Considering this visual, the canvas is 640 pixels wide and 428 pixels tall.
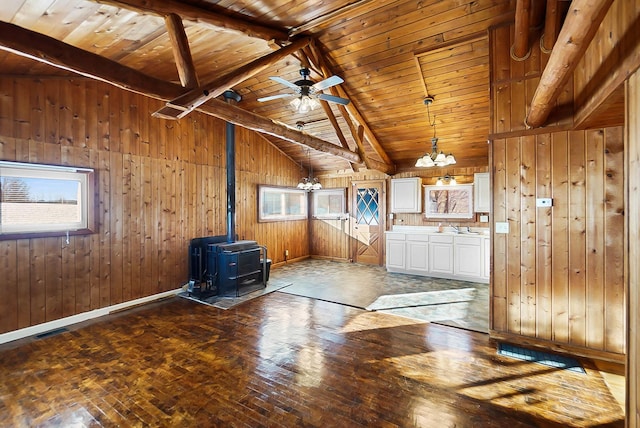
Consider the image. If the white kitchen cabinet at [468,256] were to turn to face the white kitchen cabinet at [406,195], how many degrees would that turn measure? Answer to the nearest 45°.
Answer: approximately 135° to its right

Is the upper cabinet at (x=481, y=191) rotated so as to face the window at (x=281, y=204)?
no

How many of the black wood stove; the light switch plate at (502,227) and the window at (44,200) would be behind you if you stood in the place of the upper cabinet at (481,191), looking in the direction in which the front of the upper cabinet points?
0

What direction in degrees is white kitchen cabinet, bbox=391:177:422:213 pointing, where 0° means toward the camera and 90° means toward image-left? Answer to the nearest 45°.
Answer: approximately 0°

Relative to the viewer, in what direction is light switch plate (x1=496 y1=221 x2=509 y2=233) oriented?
toward the camera

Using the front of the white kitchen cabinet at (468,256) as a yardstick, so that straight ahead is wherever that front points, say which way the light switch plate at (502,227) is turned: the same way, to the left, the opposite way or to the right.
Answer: the same way

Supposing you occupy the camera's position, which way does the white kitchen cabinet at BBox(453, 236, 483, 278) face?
facing the viewer

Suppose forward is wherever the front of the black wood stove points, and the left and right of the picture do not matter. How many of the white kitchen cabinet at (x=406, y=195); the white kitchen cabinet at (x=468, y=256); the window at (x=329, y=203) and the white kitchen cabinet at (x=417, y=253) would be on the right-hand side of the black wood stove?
0

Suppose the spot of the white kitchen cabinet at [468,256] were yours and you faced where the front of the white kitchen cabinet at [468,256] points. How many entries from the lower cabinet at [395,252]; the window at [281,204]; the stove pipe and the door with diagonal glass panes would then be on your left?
0

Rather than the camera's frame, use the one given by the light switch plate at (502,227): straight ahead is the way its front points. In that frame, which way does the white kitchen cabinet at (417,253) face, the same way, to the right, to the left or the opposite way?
the same way

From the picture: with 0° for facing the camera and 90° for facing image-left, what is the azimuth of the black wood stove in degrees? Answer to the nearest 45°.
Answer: approximately 315°

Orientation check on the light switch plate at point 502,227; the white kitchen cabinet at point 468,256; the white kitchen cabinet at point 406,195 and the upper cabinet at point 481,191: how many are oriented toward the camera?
4

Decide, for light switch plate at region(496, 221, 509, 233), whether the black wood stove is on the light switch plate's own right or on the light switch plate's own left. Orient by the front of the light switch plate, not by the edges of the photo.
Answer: on the light switch plate's own right

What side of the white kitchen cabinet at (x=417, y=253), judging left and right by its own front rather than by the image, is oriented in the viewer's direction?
front

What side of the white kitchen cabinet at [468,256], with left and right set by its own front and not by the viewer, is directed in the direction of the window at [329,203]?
right

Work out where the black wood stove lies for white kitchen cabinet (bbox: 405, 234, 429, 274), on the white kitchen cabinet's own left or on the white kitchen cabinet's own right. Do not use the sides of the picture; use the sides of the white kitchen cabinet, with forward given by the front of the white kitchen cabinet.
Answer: on the white kitchen cabinet's own right
